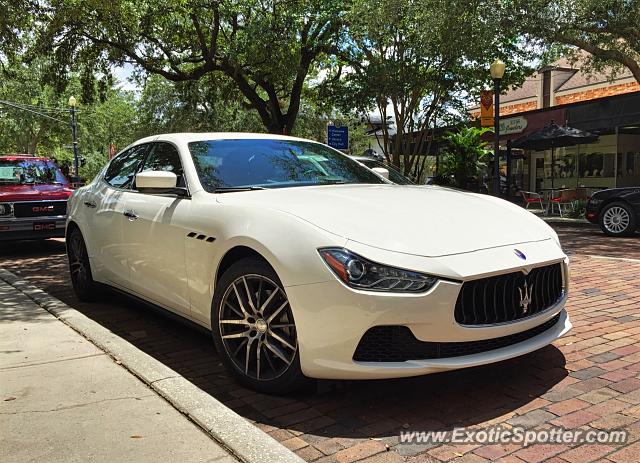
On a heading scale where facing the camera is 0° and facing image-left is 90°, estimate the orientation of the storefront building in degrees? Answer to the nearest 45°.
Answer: approximately 45°

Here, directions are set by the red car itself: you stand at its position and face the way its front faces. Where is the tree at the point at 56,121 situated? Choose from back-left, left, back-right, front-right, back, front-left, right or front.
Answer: back

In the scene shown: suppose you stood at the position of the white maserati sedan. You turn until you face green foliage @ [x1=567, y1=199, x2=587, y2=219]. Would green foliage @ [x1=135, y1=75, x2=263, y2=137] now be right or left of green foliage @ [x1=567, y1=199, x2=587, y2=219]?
left

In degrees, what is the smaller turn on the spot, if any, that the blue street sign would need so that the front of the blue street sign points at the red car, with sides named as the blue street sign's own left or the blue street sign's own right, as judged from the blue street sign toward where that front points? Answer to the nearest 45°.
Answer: approximately 45° to the blue street sign's own right

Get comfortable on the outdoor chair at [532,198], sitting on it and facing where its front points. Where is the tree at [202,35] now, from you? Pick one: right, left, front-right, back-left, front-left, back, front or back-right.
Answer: back-right

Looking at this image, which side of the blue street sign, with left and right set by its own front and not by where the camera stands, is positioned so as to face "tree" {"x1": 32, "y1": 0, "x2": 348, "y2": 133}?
right

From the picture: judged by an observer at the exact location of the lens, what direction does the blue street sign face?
facing the viewer

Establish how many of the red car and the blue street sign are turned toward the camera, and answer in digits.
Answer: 2

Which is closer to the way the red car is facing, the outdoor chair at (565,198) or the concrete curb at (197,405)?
the concrete curb

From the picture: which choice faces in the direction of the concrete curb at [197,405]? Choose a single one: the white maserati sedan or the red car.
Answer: the red car

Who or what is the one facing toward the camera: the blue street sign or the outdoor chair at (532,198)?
the blue street sign
